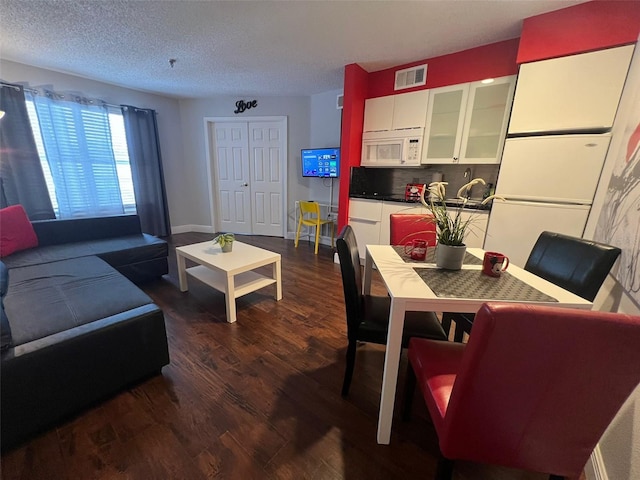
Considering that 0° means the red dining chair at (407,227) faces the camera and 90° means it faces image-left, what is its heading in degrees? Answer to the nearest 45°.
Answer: approximately 0°

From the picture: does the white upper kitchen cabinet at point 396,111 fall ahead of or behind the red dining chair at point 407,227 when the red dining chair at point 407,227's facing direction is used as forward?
behind

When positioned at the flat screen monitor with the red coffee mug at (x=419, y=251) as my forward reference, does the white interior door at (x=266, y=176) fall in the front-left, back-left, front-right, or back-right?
back-right

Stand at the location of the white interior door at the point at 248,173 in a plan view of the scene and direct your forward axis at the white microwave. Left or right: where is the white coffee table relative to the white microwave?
right

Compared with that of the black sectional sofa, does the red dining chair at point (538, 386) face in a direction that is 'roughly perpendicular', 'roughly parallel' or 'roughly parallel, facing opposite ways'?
roughly perpendicular

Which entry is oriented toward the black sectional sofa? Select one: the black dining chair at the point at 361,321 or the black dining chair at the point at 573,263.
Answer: the black dining chair at the point at 573,263

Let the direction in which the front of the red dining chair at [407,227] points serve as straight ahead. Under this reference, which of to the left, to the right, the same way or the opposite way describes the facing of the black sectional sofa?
to the left

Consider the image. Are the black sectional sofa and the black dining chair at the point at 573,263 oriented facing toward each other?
yes

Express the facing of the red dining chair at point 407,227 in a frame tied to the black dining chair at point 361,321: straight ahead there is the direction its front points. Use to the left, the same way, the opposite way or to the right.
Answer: to the right

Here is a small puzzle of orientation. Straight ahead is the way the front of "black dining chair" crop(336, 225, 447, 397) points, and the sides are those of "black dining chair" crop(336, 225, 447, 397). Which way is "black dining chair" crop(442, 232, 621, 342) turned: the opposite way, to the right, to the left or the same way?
the opposite way

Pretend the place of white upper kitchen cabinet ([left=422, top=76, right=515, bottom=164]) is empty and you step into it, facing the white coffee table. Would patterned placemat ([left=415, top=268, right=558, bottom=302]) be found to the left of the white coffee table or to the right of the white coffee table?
left

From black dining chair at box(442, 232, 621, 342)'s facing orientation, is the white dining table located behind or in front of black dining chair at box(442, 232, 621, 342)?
in front

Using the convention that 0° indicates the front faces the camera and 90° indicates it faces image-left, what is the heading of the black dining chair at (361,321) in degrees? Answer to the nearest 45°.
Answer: approximately 270°

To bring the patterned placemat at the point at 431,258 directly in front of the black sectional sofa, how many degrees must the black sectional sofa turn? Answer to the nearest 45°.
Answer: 0° — it already faces it

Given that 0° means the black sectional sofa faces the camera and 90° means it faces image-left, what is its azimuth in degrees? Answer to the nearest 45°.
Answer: approximately 315°

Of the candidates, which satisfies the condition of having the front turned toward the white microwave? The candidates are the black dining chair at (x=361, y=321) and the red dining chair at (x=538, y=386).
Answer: the red dining chair
